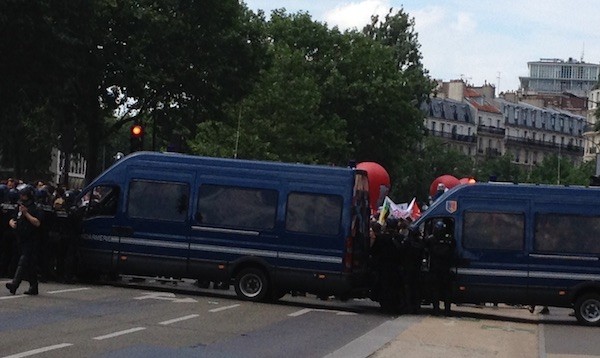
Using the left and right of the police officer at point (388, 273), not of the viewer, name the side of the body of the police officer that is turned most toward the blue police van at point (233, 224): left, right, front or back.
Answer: left

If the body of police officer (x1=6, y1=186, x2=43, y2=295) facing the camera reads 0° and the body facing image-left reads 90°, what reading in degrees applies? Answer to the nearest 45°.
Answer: approximately 45°

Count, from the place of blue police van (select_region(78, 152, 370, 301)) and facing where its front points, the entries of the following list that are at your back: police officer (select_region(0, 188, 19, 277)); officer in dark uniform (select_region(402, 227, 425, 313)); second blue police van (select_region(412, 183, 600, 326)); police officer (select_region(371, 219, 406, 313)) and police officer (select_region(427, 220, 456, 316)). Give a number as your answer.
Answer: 4

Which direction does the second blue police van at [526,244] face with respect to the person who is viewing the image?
facing to the left of the viewer

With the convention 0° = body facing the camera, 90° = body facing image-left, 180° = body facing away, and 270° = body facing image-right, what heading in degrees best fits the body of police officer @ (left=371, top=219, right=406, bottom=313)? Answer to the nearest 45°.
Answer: approximately 180°

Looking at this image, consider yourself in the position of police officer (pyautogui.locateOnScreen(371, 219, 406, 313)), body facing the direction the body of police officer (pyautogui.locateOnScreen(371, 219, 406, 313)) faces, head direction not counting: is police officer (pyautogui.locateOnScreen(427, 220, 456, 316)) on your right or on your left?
on your right

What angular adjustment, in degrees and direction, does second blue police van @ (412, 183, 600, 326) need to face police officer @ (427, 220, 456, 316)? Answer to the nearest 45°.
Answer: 0° — it already faces them

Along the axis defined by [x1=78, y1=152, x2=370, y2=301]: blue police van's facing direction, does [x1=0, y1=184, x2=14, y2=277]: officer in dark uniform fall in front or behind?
in front

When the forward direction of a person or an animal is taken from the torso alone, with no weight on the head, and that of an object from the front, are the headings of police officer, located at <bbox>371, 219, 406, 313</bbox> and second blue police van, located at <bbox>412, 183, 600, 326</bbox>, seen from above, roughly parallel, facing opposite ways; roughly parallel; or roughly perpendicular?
roughly perpendicular

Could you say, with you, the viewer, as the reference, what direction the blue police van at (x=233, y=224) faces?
facing to the left of the viewer

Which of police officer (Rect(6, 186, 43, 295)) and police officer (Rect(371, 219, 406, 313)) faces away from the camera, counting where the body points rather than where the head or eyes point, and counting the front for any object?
police officer (Rect(371, 219, 406, 313))

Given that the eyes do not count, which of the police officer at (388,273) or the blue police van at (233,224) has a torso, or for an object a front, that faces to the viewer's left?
the blue police van

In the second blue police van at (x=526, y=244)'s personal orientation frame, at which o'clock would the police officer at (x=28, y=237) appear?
The police officer is roughly at 11 o'clock from the second blue police van.

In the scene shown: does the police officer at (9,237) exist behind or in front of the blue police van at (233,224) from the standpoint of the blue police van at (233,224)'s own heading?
in front
